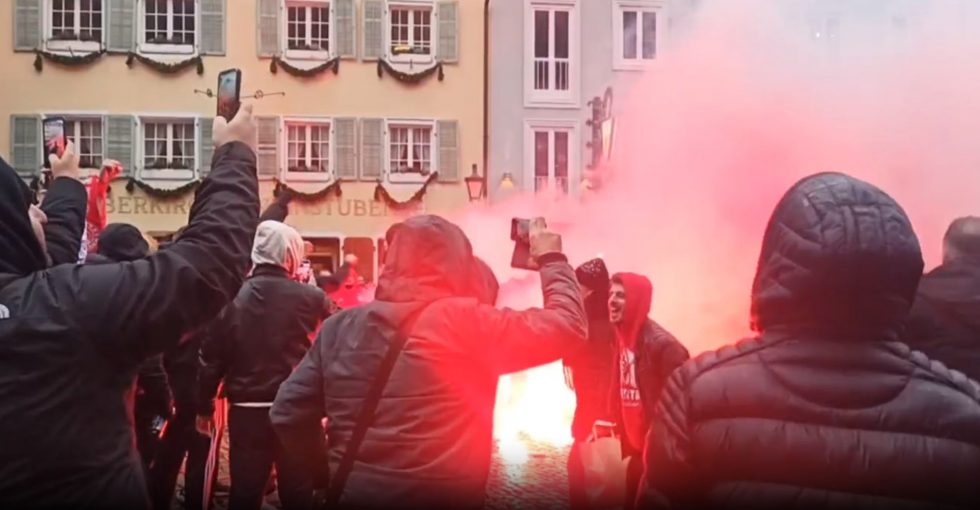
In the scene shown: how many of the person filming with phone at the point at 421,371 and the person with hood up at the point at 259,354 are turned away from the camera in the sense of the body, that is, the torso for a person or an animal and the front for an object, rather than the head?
2

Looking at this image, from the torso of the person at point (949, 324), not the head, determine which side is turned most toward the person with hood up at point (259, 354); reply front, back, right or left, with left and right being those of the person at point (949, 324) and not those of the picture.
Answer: left

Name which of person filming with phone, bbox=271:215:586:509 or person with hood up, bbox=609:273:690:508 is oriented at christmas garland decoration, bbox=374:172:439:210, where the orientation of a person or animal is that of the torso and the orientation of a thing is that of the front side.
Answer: the person filming with phone

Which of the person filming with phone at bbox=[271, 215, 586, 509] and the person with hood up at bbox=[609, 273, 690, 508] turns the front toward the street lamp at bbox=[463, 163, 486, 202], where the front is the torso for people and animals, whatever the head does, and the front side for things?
the person filming with phone

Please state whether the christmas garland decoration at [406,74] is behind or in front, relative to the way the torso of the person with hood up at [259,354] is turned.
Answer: in front

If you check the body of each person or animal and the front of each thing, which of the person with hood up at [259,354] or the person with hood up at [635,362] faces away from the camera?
the person with hood up at [259,354]

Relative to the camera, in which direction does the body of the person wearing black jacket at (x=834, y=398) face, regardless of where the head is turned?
away from the camera

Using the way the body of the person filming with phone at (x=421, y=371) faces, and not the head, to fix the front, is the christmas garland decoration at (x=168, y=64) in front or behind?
in front

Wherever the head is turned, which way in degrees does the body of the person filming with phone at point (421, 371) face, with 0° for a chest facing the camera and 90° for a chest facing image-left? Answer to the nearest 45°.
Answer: approximately 180°

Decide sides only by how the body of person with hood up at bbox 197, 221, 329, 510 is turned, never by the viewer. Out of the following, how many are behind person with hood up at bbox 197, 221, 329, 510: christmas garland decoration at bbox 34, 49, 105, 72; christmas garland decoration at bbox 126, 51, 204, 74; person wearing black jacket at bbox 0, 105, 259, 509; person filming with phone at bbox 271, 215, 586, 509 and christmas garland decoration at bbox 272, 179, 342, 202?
2

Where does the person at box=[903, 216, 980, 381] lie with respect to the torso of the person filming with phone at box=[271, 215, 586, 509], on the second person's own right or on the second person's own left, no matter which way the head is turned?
on the second person's own right

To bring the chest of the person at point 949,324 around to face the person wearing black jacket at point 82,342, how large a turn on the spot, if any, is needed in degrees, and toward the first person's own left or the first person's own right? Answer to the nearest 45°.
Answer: approximately 135° to the first person's own left

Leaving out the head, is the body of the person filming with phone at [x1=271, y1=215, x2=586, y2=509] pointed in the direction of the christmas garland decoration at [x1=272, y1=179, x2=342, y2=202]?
yes

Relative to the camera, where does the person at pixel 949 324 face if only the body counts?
away from the camera
